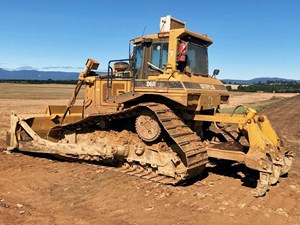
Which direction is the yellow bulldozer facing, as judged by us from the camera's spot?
facing away from the viewer and to the left of the viewer
